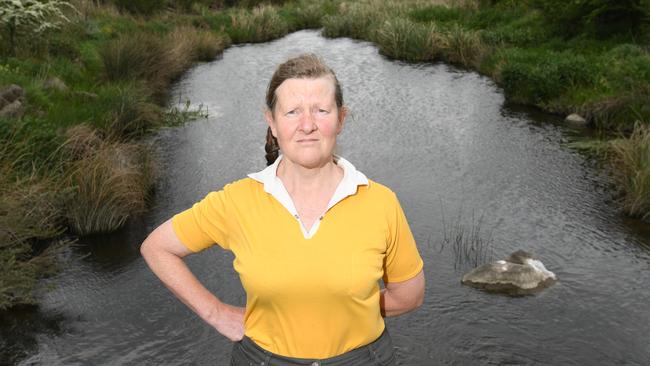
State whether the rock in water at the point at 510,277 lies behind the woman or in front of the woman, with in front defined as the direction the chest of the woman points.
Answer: behind

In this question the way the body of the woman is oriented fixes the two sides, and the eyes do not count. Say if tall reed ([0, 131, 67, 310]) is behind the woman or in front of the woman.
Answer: behind

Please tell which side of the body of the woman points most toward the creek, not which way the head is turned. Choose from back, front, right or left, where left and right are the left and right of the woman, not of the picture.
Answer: back

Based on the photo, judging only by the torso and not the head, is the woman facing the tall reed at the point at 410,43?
no

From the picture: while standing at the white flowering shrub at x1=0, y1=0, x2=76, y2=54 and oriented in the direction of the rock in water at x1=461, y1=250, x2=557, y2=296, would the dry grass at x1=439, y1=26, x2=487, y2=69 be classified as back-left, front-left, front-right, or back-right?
front-left

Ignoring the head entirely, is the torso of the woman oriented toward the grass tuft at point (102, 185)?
no

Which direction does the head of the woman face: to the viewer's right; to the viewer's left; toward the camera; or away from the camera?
toward the camera

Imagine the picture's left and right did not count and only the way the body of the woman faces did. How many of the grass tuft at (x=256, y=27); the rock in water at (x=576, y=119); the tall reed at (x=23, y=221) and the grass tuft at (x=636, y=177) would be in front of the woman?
0

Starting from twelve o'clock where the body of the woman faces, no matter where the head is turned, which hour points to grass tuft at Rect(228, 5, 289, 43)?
The grass tuft is roughly at 6 o'clock from the woman.

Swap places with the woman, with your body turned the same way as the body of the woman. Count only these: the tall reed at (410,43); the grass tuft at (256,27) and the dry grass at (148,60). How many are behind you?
3

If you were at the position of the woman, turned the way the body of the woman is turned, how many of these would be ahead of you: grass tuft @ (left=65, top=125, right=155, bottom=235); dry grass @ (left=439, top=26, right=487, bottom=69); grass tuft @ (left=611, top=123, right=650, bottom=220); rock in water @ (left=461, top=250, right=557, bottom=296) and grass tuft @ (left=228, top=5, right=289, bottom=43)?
0

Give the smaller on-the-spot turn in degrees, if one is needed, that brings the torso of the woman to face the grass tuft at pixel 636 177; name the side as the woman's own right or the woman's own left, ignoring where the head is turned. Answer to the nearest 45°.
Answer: approximately 135° to the woman's own left

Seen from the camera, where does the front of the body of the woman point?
toward the camera

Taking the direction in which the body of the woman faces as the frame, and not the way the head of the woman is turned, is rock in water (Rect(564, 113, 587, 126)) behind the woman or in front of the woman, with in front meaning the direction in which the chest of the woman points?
behind

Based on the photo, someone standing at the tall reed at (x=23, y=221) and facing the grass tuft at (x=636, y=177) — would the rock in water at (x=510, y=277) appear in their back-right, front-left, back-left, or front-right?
front-right

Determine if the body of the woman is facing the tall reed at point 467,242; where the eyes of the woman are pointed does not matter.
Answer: no

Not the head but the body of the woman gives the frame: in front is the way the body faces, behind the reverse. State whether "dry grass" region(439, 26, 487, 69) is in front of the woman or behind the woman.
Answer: behind
